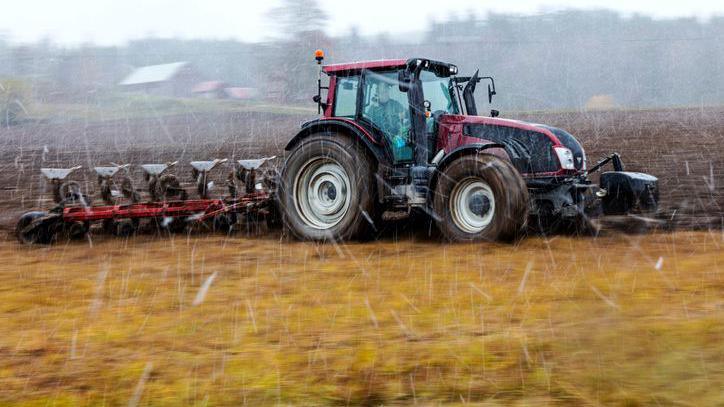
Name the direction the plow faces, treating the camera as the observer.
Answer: facing to the right of the viewer

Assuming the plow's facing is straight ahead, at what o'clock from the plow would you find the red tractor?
The red tractor is roughly at 1 o'clock from the plow.

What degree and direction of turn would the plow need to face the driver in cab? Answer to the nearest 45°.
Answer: approximately 45° to its right
